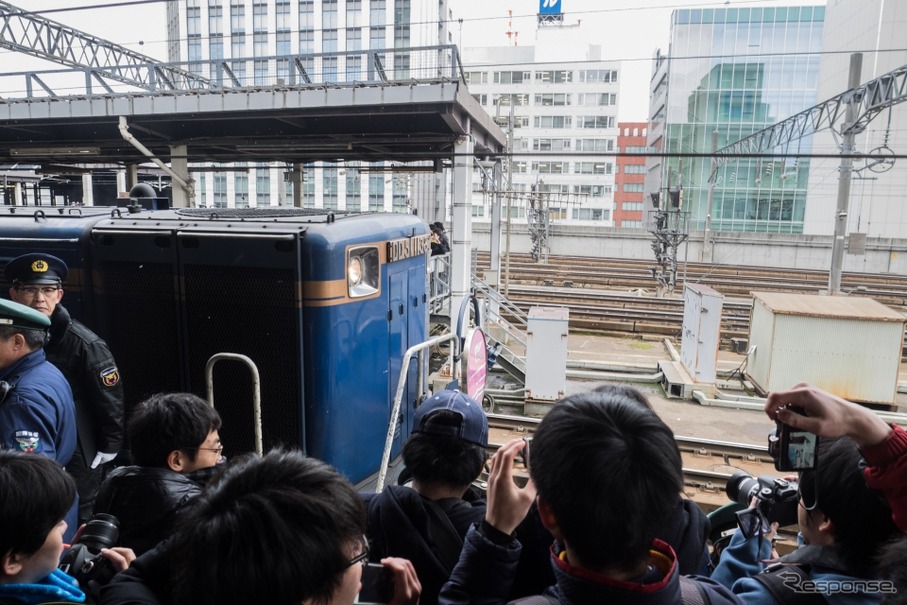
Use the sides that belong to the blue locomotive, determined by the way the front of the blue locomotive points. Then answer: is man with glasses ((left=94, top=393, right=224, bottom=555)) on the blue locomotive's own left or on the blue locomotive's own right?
on the blue locomotive's own right

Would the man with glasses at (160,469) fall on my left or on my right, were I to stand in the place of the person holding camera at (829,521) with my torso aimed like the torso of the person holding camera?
on my left

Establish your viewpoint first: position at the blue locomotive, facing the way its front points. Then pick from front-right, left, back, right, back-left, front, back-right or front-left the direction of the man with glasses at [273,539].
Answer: front-right

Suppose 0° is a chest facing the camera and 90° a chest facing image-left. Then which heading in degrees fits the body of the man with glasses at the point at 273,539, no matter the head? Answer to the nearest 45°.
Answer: approximately 225°

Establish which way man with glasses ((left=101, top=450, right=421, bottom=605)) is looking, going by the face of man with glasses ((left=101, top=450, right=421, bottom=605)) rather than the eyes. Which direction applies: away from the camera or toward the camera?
away from the camera

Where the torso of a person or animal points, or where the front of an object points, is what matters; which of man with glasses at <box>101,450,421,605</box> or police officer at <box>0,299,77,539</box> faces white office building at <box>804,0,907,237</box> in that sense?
the man with glasses

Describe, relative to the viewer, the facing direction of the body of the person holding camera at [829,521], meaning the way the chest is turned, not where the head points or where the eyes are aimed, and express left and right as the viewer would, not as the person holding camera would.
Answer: facing away from the viewer and to the left of the viewer

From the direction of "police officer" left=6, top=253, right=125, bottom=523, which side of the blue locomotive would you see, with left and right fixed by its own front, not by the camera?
right

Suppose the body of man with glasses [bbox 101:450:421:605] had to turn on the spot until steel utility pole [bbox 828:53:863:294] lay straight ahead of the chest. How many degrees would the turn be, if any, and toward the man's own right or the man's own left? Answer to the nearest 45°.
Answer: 0° — they already face it

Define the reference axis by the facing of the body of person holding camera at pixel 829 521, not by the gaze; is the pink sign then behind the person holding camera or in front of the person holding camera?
in front

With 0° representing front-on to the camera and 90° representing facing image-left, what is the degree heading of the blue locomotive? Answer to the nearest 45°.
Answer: approximately 315°

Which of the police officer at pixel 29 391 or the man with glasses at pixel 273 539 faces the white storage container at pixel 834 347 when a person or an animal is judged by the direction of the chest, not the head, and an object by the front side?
the man with glasses

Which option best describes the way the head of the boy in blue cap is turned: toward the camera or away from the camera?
away from the camera

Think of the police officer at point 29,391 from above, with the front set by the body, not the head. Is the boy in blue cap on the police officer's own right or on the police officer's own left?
on the police officer's own left

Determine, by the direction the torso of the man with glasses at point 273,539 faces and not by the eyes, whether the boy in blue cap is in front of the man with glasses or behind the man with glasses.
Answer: in front
